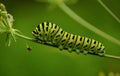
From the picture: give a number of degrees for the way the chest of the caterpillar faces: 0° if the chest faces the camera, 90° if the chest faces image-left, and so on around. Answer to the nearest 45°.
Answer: approximately 90°
